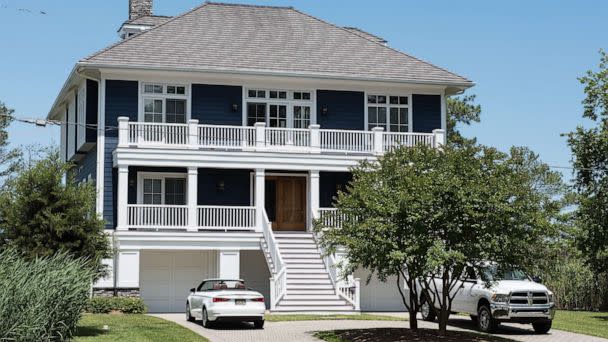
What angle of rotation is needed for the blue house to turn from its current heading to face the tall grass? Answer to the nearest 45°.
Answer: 0° — it already faces it

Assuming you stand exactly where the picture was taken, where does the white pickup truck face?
facing the viewer and to the right of the viewer

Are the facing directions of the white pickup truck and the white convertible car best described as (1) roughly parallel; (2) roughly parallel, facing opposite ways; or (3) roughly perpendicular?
roughly parallel, facing opposite ways

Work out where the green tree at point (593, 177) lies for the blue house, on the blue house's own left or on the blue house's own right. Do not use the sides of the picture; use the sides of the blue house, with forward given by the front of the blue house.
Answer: on the blue house's own left

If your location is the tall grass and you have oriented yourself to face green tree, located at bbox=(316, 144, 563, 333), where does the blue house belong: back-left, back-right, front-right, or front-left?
front-left

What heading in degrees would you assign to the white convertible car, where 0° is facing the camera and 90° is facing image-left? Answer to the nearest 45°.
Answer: approximately 135°

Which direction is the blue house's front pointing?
toward the camera

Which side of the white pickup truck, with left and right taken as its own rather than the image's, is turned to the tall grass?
right

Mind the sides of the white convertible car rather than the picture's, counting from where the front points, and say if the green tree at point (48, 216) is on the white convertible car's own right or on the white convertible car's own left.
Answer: on the white convertible car's own left

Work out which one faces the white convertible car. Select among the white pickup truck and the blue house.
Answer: the blue house

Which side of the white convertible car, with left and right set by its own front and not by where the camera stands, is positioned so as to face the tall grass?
left

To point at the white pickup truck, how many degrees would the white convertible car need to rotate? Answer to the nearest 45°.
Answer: approximately 135° to its right

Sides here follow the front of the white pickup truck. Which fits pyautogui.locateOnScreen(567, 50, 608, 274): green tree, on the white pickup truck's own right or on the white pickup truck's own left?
on the white pickup truck's own left

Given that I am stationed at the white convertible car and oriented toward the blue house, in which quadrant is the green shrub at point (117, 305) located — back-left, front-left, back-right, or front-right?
front-left

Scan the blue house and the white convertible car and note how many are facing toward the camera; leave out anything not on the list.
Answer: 1
